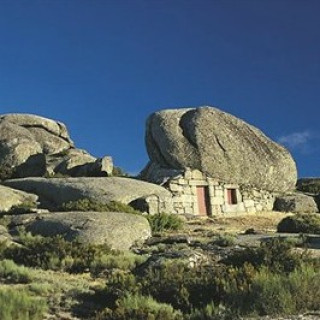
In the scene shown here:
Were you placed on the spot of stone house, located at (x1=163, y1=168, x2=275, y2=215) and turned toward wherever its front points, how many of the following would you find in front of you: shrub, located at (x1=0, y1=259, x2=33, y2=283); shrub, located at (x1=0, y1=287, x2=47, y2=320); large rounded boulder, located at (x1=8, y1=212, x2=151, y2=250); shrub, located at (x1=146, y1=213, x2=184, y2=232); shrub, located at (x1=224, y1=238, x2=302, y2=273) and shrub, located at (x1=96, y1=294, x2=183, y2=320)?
6

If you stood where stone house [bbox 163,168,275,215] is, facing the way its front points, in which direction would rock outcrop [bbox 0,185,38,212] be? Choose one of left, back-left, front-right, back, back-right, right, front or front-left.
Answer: front-right

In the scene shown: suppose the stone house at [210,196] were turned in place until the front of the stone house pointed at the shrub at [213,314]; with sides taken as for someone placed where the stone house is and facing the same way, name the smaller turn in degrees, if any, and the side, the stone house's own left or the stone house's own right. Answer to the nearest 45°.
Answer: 0° — it already faces it

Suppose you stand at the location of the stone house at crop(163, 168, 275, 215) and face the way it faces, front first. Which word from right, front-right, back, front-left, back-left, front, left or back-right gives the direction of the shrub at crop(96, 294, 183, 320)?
front

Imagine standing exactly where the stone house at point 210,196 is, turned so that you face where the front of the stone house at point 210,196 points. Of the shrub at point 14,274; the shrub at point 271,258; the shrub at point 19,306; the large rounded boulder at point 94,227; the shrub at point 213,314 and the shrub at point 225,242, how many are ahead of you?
6

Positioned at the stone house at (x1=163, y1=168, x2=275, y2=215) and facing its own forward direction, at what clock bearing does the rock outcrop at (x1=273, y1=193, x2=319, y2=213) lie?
The rock outcrop is roughly at 8 o'clock from the stone house.

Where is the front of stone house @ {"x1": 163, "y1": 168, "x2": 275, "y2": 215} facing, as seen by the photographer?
facing the viewer

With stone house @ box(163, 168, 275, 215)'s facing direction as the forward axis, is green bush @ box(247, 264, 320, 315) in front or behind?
in front

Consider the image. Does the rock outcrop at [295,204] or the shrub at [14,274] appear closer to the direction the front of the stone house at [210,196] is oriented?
the shrub

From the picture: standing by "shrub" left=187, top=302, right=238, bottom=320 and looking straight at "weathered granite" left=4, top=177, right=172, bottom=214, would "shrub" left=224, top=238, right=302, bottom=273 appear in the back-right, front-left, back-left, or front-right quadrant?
front-right

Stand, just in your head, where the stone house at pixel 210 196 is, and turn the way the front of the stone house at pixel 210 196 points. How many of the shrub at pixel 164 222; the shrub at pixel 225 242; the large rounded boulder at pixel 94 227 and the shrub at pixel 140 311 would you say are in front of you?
4

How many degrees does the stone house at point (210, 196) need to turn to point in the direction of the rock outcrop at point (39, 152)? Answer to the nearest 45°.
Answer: approximately 90° to its right

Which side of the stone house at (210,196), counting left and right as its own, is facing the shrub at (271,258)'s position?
front

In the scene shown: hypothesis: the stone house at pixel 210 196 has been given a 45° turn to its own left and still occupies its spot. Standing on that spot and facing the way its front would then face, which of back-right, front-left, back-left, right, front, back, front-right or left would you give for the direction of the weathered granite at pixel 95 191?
right

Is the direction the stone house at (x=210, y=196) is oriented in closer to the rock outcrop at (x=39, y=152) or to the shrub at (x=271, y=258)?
the shrub

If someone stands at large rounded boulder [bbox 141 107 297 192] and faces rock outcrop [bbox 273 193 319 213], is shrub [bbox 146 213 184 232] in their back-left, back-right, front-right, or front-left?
back-right

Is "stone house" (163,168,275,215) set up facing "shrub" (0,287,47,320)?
yes
